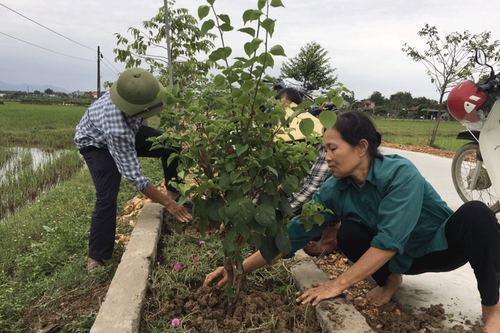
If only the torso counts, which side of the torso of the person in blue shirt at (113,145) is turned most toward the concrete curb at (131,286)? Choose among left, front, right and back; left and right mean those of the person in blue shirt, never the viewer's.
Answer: right

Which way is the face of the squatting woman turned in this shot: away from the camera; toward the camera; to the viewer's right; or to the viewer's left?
to the viewer's left

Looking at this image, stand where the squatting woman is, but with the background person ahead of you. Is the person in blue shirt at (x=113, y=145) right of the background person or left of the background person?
left

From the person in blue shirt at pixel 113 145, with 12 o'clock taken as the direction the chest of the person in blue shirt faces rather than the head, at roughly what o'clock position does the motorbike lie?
The motorbike is roughly at 12 o'clock from the person in blue shirt.

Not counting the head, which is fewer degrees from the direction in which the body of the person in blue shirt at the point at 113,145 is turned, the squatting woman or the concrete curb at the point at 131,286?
the squatting woman

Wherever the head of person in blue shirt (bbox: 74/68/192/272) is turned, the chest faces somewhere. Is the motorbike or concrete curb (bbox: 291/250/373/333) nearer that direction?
the motorbike

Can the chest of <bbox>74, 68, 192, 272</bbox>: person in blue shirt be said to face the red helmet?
yes

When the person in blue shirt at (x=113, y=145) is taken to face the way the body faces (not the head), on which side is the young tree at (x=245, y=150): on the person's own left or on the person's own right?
on the person's own right

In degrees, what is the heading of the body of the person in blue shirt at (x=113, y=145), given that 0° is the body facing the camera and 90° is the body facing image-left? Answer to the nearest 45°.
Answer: approximately 270°

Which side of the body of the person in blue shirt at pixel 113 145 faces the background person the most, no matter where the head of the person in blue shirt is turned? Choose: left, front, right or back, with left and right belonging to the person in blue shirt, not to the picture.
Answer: front

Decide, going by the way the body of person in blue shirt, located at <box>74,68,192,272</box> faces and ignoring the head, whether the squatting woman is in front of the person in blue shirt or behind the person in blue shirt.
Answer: in front

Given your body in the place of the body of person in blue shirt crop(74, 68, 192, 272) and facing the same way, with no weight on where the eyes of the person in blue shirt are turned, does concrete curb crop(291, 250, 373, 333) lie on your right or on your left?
on your right
